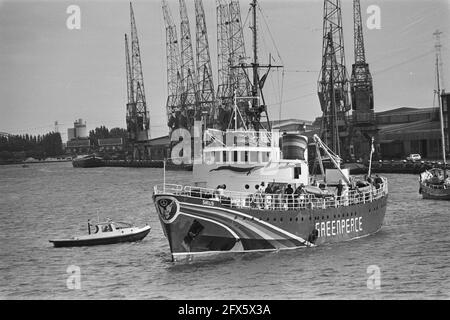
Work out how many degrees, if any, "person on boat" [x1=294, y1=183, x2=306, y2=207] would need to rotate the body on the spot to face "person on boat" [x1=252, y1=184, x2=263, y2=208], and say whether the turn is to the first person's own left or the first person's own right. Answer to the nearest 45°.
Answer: approximately 45° to the first person's own right

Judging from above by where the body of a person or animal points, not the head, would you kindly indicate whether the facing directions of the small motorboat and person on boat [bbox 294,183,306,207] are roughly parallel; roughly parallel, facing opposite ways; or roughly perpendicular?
roughly perpendicular

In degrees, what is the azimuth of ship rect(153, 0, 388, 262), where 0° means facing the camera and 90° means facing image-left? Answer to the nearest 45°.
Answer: approximately 45°

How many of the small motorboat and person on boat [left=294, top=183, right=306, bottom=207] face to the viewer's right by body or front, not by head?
1

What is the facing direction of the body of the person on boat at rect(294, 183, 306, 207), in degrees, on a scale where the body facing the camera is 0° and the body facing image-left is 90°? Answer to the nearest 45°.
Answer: approximately 0°

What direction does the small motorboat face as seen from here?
to the viewer's right

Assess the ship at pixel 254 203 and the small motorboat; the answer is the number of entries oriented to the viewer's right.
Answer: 1

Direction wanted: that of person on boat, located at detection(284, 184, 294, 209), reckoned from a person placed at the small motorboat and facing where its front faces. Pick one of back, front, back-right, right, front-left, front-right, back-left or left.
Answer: front-right
